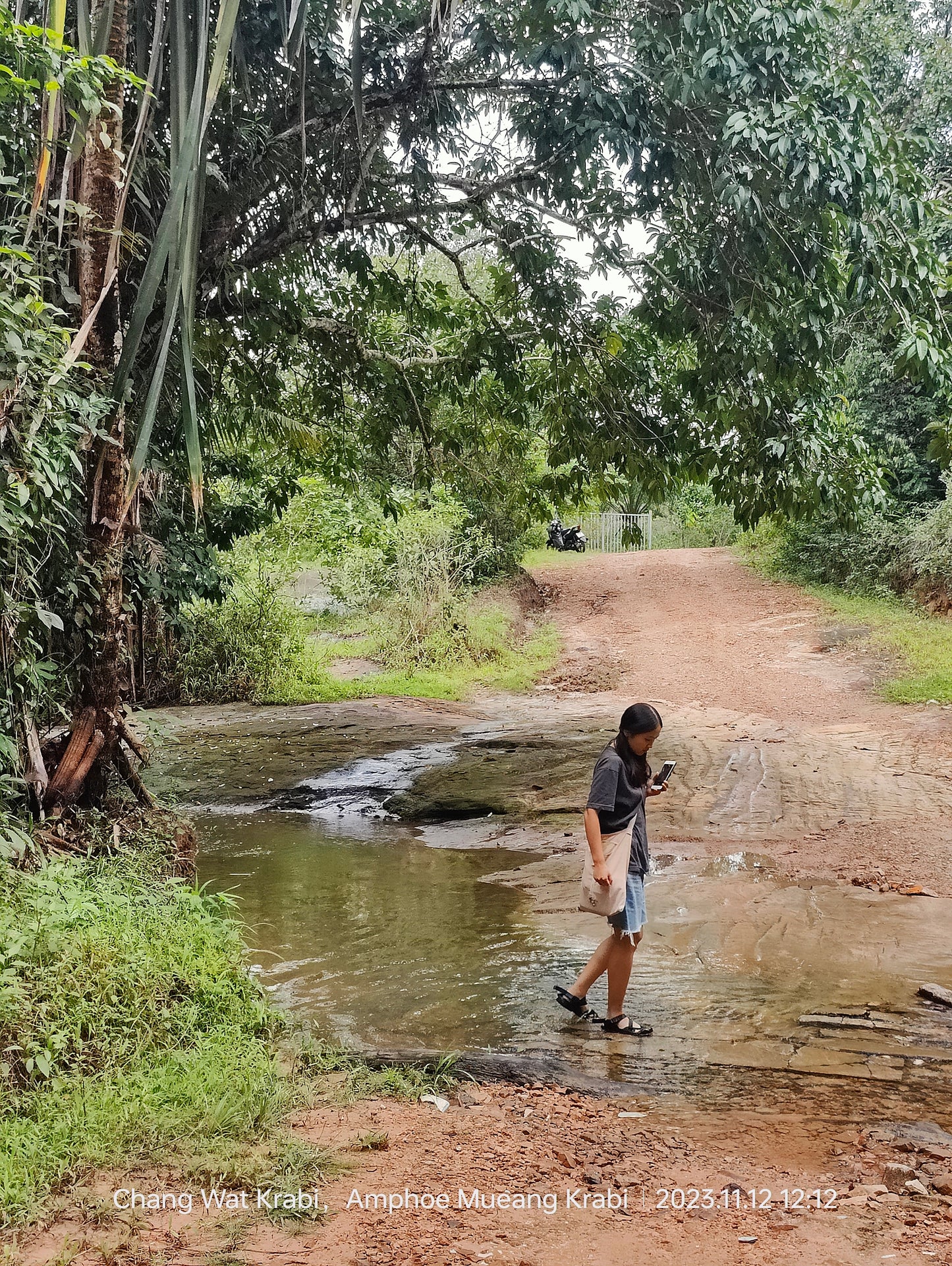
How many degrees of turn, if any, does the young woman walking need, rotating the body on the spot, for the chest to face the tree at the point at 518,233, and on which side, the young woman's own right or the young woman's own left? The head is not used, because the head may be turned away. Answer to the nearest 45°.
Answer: approximately 90° to the young woman's own left

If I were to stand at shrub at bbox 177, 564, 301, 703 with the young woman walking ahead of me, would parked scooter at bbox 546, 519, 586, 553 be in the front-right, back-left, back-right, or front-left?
back-left

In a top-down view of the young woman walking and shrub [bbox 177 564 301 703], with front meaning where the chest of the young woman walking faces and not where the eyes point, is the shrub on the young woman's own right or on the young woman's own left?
on the young woman's own left

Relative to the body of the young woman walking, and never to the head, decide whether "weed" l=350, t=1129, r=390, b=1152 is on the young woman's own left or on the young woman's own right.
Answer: on the young woman's own right

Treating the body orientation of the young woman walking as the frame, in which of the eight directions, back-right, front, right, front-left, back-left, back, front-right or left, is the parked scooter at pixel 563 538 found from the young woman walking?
left

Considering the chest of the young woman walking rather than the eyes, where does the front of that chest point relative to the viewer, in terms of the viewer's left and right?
facing to the right of the viewer

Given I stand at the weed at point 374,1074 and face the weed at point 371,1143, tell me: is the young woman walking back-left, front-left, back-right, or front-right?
back-left

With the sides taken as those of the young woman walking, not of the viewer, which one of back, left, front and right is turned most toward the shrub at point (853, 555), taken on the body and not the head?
left
